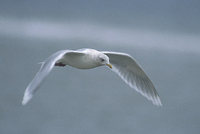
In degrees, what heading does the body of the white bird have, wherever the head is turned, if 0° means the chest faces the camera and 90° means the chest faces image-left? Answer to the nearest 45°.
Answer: approximately 315°
